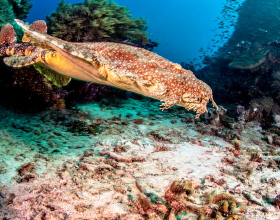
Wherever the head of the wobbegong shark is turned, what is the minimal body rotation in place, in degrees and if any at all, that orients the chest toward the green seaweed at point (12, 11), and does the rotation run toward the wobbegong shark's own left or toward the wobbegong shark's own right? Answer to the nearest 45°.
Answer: approximately 180°

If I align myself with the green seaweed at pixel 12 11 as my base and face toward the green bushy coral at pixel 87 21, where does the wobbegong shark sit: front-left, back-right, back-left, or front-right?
front-right

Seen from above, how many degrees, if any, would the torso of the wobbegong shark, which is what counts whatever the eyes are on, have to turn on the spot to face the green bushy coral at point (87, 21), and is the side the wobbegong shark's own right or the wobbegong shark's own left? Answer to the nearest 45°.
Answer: approximately 135° to the wobbegong shark's own left

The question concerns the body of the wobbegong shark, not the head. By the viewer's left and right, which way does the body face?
facing the viewer and to the right of the viewer
